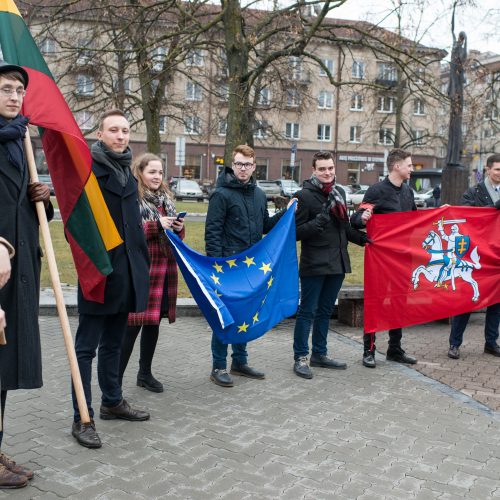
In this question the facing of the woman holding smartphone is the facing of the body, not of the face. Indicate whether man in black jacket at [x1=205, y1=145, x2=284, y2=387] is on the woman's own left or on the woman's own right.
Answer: on the woman's own left

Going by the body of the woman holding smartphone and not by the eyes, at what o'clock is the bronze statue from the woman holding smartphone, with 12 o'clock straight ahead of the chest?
The bronze statue is roughly at 9 o'clock from the woman holding smartphone.

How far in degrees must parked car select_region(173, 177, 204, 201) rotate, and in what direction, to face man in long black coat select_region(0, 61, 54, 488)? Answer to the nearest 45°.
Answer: approximately 45° to its right

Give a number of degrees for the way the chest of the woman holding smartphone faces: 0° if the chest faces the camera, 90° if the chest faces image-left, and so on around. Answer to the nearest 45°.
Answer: approximately 315°

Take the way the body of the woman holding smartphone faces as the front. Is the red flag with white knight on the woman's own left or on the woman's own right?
on the woman's own left
